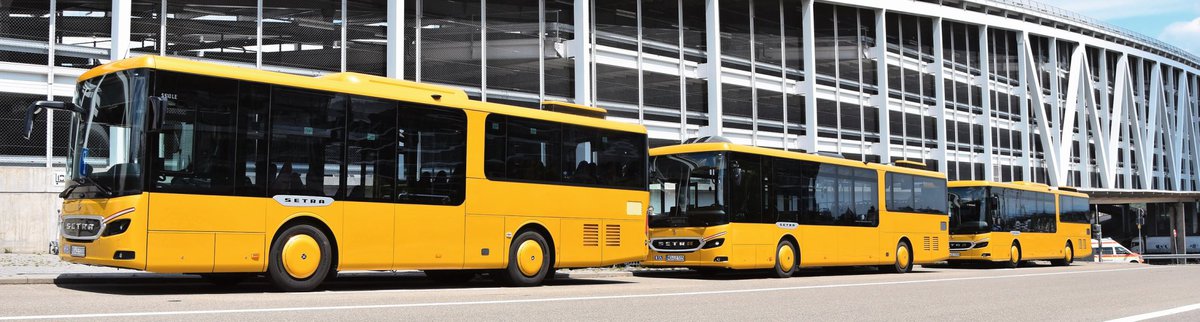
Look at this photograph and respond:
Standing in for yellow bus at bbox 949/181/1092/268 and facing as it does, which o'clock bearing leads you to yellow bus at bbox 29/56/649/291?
yellow bus at bbox 29/56/649/291 is roughly at 11 o'clock from yellow bus at bbox 949/181/1092/268.

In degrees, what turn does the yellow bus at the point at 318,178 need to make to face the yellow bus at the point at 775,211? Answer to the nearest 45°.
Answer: approximately 180°

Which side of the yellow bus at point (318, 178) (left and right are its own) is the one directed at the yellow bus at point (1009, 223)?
back

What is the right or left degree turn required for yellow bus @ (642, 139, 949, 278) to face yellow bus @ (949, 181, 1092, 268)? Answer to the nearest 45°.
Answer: approximately 180°

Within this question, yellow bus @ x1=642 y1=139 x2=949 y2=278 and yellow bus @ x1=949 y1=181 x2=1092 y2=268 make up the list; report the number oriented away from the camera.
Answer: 0

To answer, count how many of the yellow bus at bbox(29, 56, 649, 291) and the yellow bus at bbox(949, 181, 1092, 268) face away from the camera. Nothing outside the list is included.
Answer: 0

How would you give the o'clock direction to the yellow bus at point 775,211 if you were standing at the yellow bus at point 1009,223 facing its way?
the yellow bus at point 775,211 is roughly at 11 o'clock from the yellow bus at point 1009,223.

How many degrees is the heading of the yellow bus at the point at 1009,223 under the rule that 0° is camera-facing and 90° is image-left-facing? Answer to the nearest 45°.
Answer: approximately 45°
